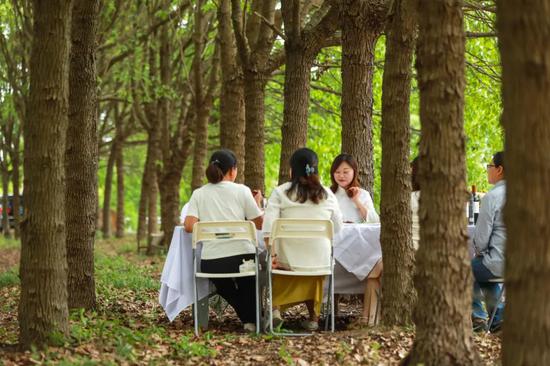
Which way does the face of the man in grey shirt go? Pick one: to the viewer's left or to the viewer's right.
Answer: to the viewer's left

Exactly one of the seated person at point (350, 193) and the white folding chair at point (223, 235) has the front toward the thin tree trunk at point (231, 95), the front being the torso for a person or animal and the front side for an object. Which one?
the white folding chair

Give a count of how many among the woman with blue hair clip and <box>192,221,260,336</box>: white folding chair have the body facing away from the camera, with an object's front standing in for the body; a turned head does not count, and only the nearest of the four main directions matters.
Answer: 2

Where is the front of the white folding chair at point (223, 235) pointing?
away from the camera

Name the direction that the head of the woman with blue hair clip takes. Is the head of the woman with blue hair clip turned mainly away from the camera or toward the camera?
away from the camera

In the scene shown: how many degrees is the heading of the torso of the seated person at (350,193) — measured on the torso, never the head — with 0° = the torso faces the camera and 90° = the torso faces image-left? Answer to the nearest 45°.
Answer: approximately 45°

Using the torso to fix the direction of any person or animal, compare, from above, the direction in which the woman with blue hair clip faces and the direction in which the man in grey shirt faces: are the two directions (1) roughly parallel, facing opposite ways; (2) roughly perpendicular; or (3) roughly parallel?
roughly perpendicular

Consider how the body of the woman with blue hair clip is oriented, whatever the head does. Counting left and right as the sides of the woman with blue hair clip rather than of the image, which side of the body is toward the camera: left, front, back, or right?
back

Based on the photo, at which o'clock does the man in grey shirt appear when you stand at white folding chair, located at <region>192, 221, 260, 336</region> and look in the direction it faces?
The man in grey shirt is roughly at 3 o'clock from the white folding chair.

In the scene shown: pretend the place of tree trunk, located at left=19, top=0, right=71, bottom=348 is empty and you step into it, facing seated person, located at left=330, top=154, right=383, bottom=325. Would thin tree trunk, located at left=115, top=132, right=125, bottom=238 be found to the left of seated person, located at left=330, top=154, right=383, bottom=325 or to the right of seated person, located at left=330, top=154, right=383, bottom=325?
left

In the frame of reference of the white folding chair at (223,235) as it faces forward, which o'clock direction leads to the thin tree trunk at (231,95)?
The thin tree trunk is roughly at 12 o'clock from the white folding chair.

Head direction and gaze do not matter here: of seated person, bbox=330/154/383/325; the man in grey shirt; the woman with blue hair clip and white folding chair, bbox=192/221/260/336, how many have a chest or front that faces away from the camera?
2

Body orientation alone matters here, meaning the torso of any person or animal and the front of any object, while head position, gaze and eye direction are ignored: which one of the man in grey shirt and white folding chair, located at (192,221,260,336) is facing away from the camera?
the white folding chair

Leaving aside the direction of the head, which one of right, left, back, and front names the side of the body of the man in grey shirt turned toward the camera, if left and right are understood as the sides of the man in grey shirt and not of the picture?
left
